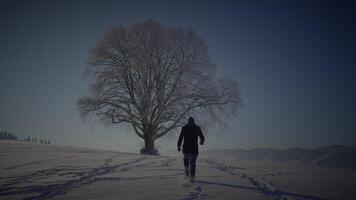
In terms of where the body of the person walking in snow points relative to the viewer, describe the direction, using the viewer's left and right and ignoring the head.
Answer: facing away from the viewer
